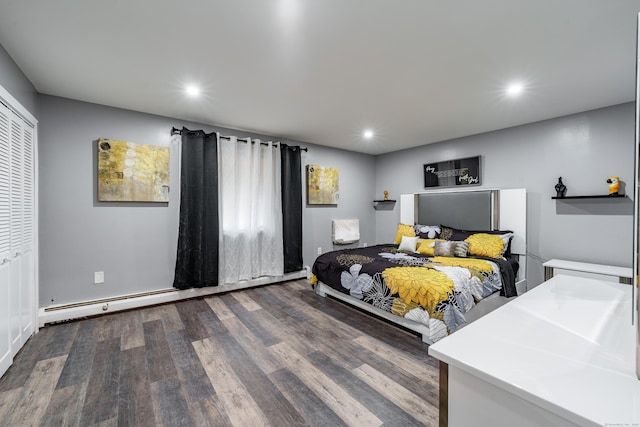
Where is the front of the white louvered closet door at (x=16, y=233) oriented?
to the viewer's right

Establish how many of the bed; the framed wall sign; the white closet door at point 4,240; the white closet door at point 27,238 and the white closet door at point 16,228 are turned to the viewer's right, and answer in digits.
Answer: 3

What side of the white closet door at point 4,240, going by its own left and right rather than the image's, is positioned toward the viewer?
right

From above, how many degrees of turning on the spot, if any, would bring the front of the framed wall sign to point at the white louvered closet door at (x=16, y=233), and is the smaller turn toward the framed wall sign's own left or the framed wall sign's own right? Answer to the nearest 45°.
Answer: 0° — it already faces it

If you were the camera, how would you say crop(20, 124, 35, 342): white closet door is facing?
facing to the right of the viewer

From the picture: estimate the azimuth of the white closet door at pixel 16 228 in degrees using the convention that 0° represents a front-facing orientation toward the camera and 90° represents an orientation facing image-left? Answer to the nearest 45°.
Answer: approximately 270°

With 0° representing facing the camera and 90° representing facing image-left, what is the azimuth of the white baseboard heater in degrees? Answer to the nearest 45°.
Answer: approximately 315°
